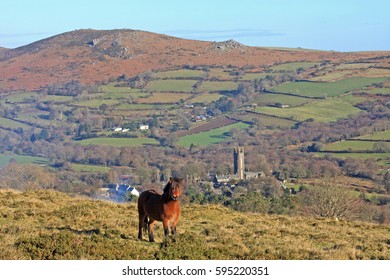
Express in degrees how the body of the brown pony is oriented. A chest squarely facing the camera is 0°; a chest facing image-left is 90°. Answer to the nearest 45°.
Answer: approximately 315°

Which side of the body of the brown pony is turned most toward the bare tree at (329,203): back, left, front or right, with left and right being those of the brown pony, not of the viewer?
left
